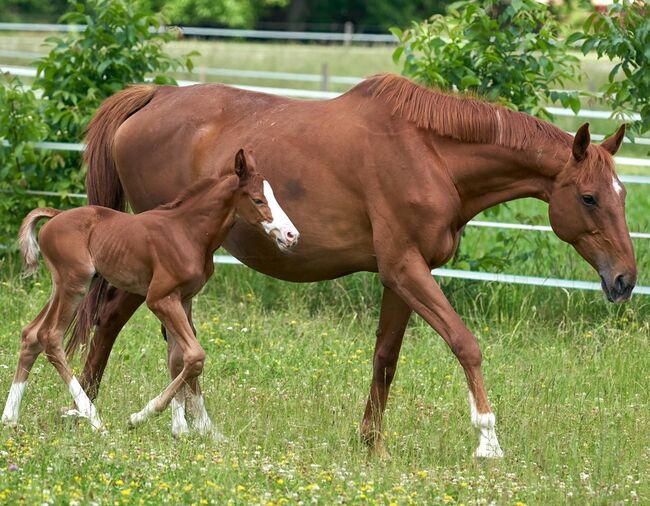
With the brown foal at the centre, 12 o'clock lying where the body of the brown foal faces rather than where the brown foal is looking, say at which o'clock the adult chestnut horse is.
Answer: The adult chestnut horse is roughly at 12 o'clock from the brown foal.

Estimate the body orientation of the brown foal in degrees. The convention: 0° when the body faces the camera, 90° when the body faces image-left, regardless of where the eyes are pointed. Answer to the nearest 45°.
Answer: approximately 270°
